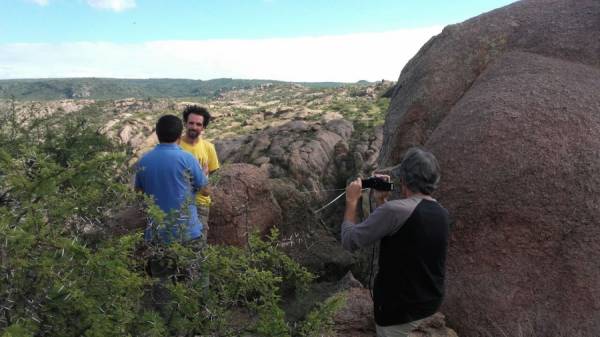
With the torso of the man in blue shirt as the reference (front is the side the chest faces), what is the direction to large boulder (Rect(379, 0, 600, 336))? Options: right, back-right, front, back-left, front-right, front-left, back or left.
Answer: right

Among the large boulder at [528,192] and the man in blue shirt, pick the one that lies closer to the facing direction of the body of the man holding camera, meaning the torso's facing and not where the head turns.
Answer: the man in blue shirt

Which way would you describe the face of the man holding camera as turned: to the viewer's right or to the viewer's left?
to the viewer's left

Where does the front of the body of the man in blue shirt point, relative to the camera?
away from the camera

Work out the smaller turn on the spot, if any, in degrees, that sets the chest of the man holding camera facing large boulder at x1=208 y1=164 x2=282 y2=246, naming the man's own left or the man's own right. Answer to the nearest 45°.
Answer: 0° — they already face it

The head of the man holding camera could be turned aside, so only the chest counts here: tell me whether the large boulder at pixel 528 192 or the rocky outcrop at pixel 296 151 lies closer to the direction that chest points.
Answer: the rocky outcrop

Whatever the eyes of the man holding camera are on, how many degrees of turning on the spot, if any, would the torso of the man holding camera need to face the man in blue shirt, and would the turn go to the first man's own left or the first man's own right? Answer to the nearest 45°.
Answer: approximately 45° to the first man's own left

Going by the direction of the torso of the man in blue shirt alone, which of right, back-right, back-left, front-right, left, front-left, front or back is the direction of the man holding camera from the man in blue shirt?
back-right

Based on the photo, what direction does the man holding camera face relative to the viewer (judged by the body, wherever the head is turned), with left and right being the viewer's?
facing away from the viewer and to the left of the viewer

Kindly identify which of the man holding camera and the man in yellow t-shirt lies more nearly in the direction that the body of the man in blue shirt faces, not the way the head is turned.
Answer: the man in yellow t-shirt
